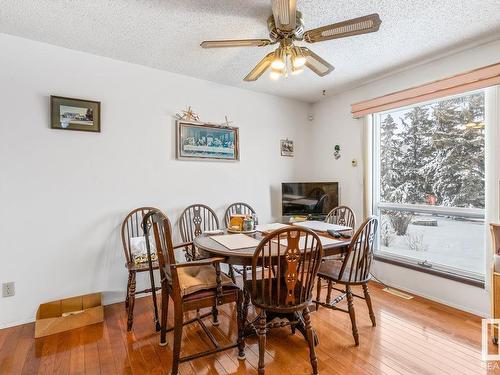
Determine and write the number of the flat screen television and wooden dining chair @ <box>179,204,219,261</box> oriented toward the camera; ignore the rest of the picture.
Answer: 2

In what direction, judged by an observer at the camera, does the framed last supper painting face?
facing the viewer and to the right of the viewer

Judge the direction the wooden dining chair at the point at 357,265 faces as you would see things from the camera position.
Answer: facing away from the viewer and to the left of the viewer

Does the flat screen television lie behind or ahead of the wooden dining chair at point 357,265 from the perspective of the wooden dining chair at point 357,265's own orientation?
ahead

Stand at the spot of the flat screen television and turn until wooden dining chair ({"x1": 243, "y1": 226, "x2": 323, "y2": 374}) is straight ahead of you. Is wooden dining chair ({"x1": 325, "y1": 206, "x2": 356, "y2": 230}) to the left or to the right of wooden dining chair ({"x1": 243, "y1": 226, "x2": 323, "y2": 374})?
left

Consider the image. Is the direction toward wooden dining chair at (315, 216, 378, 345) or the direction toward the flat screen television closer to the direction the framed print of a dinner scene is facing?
the wooden dining chair

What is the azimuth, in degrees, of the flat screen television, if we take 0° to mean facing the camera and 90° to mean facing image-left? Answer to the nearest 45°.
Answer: approximately 0°

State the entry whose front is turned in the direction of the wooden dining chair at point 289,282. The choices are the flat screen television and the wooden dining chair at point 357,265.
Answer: the flat screen television

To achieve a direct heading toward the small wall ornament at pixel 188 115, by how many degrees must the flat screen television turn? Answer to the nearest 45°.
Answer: approximately 45° to its right

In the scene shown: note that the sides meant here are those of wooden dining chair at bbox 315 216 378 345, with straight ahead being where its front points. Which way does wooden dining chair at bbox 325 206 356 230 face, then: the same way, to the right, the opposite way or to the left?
to the left

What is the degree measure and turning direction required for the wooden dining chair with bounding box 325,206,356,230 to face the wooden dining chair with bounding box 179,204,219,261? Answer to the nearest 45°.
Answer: approximately 45° to its right
